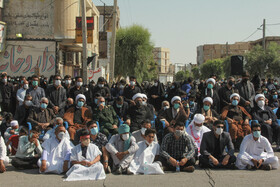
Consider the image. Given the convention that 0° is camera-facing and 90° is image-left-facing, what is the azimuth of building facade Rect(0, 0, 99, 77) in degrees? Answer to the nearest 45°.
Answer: approximately 0°
